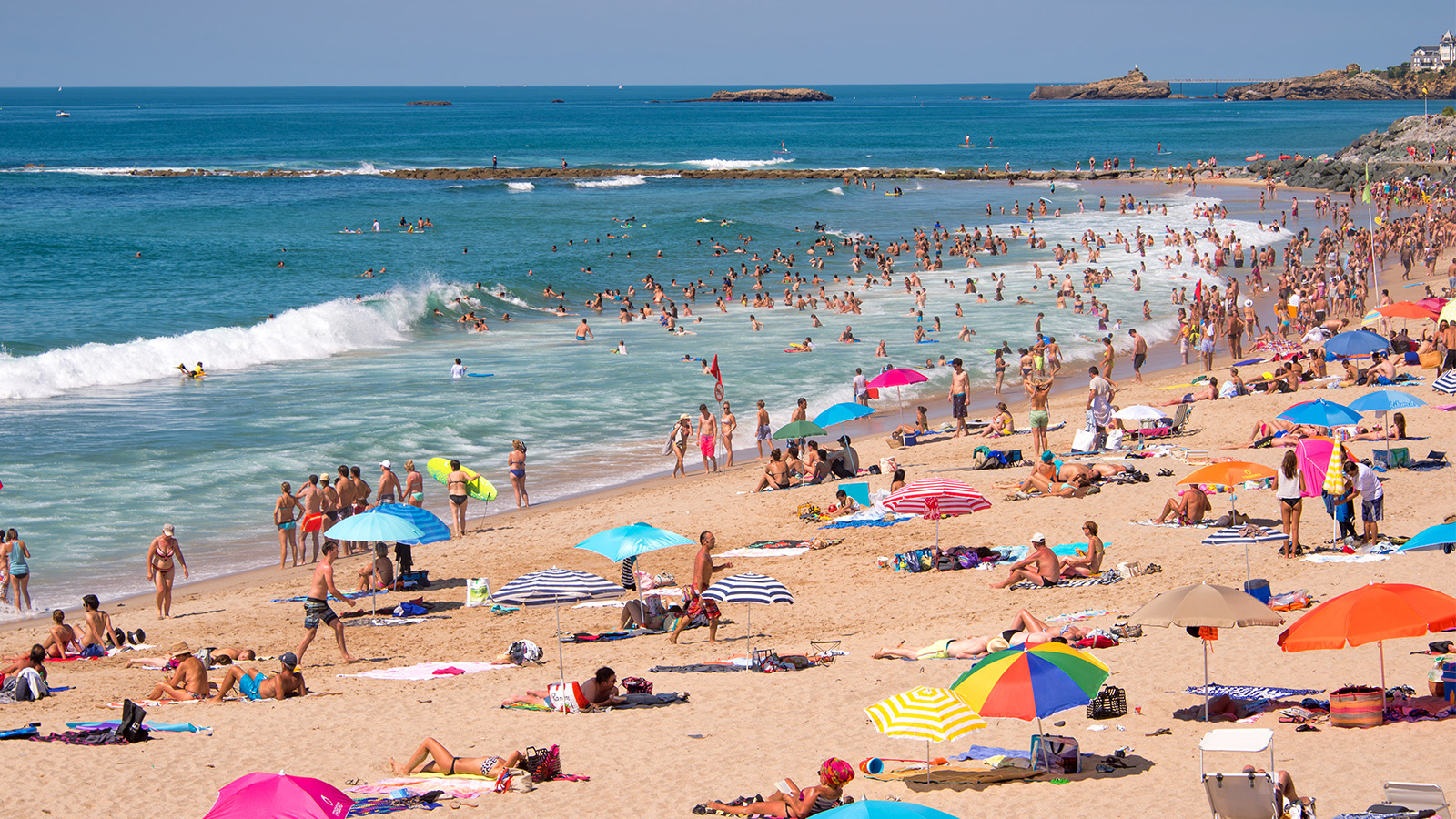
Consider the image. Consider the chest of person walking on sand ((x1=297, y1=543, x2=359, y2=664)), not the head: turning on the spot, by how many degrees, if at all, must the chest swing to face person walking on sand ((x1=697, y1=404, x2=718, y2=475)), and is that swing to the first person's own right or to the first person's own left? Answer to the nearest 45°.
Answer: approximately 45° to the first person's own left

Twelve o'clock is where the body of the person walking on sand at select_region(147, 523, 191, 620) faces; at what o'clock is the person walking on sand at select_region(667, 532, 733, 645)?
the person walking on sand at select_region(667, 532, 733, 645) is roughly at 10 o'clock from the person walking on sand at select_region(147, 523, 191, 620).

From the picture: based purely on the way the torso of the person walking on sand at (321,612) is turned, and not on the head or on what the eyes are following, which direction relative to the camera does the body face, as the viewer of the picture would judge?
to the viewer's right

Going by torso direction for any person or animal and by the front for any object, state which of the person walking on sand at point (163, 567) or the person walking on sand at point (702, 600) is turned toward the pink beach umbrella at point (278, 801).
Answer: the person walking on sand at point (163, 567)

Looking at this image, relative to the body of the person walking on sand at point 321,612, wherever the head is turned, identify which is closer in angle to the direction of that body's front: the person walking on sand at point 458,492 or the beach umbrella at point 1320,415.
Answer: the beach umbrella

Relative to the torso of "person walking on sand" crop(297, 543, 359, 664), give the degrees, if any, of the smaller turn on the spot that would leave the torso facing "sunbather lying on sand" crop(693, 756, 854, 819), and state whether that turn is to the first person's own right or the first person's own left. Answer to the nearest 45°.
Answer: approximately 45° to the first person's own right
